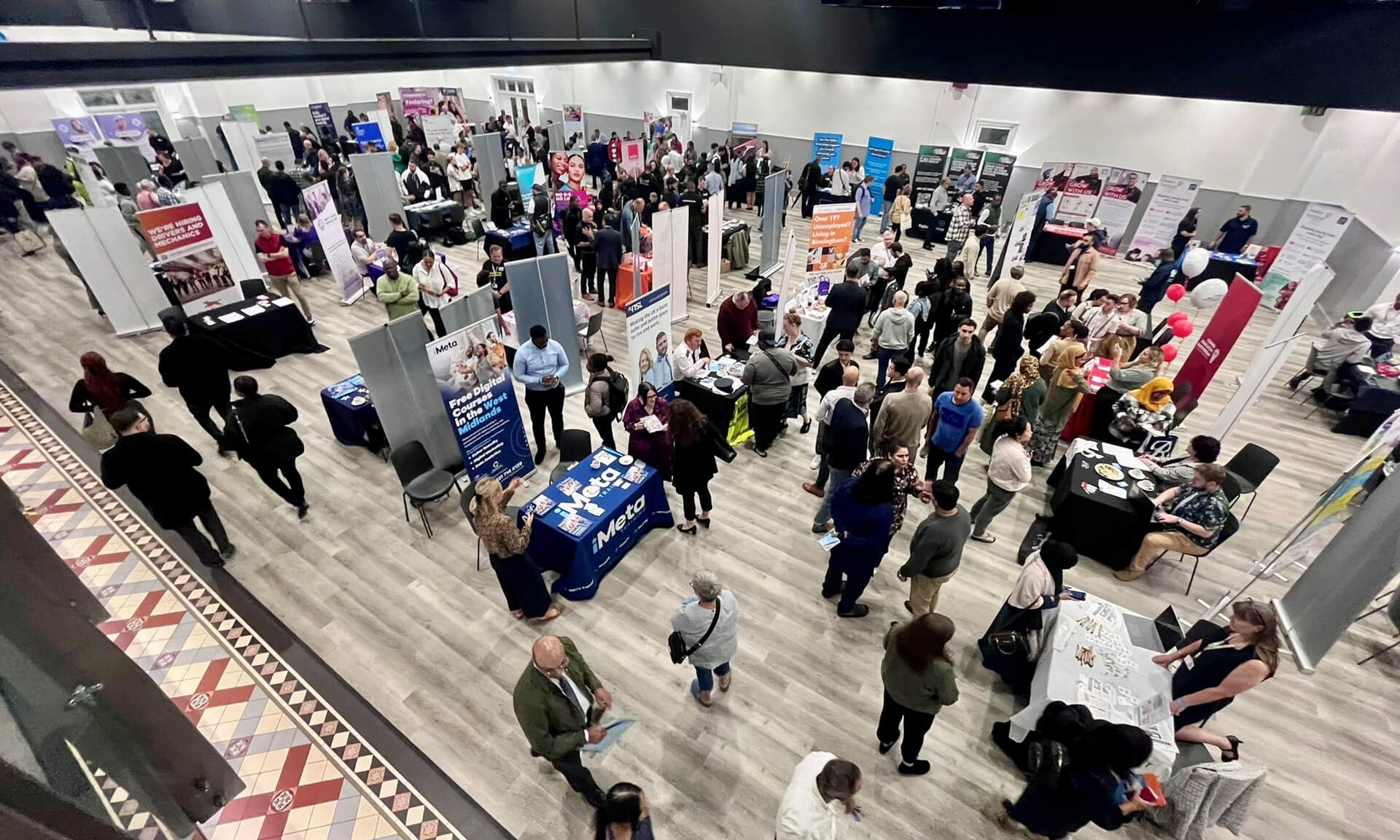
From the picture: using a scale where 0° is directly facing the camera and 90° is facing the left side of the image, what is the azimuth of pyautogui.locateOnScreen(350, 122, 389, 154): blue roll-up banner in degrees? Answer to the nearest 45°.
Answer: approximately 0°

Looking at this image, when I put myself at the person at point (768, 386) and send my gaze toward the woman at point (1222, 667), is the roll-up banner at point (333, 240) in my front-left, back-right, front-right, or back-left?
back-right

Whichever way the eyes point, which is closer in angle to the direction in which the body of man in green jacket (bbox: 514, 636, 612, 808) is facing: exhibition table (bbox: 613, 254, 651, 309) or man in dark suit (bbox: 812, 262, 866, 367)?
the man in dark suit

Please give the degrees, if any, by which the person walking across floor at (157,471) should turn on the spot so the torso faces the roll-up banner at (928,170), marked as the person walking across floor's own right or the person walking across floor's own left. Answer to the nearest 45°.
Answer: approximately 45° to the person walking across floor's own right

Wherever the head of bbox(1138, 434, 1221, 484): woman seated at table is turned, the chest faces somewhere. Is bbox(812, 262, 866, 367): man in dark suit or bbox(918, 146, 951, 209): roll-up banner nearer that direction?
the man in dark suit

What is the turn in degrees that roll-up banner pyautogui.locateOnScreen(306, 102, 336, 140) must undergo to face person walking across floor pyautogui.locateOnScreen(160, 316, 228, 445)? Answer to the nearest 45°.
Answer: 0° — it already faces them

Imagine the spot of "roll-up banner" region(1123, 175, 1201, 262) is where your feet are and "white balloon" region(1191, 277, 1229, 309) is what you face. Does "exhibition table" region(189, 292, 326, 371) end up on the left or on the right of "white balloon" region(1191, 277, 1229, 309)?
right

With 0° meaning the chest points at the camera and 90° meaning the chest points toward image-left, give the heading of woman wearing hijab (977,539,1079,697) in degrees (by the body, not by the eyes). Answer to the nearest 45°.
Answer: approximately 270°

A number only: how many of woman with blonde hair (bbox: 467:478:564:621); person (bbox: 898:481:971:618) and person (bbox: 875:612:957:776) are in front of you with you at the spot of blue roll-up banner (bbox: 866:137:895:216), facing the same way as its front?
3

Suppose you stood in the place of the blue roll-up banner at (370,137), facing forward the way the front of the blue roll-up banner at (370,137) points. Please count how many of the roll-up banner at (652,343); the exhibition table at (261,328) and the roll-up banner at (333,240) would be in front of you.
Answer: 3

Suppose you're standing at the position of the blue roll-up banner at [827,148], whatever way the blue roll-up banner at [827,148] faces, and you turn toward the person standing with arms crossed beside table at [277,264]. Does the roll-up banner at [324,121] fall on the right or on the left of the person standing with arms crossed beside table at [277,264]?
right

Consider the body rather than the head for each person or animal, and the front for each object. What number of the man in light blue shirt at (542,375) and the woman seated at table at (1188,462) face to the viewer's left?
1

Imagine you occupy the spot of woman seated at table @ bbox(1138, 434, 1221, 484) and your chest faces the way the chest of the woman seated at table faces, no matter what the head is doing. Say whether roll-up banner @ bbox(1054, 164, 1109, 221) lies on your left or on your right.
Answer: on your right
